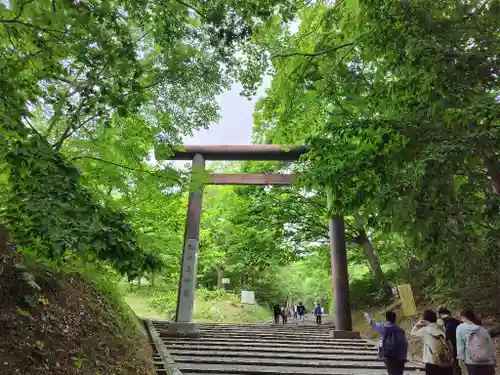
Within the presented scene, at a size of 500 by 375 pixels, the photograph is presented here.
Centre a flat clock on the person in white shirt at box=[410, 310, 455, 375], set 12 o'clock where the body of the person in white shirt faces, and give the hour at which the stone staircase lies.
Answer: The stone staircase is roughly at 12 o'clock from the person in white shirt.

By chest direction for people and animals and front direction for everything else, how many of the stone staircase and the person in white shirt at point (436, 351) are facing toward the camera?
1

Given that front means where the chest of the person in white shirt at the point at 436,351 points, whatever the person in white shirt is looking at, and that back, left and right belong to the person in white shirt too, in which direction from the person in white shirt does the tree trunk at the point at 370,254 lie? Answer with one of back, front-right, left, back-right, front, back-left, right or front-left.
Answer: front-right

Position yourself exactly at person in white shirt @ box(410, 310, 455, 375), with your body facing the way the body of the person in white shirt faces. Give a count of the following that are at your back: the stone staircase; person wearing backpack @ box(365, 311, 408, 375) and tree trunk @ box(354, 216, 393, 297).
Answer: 0

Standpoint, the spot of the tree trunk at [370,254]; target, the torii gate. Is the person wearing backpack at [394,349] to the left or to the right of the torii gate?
left

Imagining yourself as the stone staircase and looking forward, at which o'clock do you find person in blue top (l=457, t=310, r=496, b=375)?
The person in blue top is roughly at 11 o'clock from the stone staircase.

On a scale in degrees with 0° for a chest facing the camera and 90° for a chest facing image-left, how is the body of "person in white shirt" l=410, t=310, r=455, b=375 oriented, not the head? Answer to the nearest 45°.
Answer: approximately 135°

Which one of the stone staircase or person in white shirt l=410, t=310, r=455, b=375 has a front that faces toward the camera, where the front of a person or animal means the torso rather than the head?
the stone staircase

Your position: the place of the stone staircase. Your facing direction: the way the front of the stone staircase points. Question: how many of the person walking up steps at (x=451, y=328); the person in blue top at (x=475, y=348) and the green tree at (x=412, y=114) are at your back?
0

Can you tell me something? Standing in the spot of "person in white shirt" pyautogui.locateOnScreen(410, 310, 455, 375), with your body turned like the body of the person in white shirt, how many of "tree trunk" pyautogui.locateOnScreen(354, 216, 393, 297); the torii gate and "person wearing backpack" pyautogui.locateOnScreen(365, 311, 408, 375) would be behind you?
0

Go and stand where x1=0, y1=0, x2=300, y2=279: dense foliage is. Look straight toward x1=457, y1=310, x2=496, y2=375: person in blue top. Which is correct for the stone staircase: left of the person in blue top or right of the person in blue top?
left

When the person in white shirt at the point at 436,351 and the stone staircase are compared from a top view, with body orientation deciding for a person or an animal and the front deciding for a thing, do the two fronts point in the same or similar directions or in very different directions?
very different directions

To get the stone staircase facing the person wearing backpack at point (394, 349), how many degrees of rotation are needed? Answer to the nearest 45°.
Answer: approximately 45° to its left

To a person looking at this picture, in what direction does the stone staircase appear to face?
facing the viewer

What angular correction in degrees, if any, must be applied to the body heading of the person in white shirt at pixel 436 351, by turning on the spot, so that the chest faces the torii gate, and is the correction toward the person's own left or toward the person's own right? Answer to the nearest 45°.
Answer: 0° — they already face it

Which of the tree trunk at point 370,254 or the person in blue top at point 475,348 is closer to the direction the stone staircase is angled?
the person in blue top
